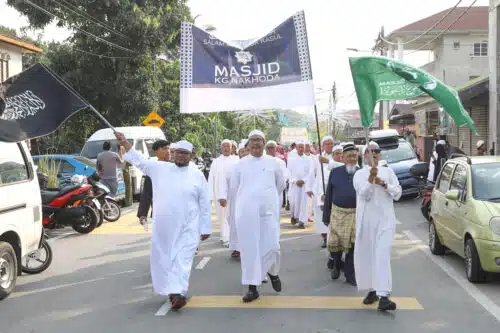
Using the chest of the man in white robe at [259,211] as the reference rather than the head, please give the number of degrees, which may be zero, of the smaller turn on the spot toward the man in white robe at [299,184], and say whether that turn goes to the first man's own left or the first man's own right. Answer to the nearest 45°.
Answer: approximately 180°

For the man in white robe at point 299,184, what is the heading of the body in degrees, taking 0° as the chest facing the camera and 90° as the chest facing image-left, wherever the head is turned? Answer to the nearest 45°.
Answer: approximately 0°

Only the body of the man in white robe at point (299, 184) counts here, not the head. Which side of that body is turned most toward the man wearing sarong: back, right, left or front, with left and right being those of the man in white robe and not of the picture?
front

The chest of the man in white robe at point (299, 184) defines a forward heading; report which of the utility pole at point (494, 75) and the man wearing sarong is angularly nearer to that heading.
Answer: the man wearing sarong

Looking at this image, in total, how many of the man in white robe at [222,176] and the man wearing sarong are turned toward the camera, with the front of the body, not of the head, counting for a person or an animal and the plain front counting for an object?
2

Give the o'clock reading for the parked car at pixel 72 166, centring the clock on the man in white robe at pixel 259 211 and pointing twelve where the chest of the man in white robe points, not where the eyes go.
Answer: The parked car is roughly at 5 o'clock from the man in white robe.

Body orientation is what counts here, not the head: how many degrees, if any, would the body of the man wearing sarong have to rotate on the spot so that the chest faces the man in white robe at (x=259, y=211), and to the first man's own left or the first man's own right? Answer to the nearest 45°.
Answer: approximately 45° to the first man's own right

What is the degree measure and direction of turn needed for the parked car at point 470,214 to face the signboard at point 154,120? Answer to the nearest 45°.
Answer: approximately 180°

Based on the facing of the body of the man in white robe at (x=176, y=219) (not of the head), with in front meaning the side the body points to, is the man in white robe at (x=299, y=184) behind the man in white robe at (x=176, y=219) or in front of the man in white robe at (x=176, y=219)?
behind

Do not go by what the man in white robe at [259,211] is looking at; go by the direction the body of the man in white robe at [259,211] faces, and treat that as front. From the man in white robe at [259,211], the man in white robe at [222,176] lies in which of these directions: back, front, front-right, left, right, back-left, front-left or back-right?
back

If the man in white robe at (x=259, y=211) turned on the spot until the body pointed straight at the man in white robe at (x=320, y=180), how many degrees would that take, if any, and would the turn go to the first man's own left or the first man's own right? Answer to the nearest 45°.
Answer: approximately 180°

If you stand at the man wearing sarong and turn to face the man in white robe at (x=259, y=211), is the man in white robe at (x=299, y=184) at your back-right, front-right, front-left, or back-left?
back-right

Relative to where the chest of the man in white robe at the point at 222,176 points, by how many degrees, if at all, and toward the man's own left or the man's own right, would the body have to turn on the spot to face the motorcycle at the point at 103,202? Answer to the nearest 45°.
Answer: approximately 135° to the man's own right
